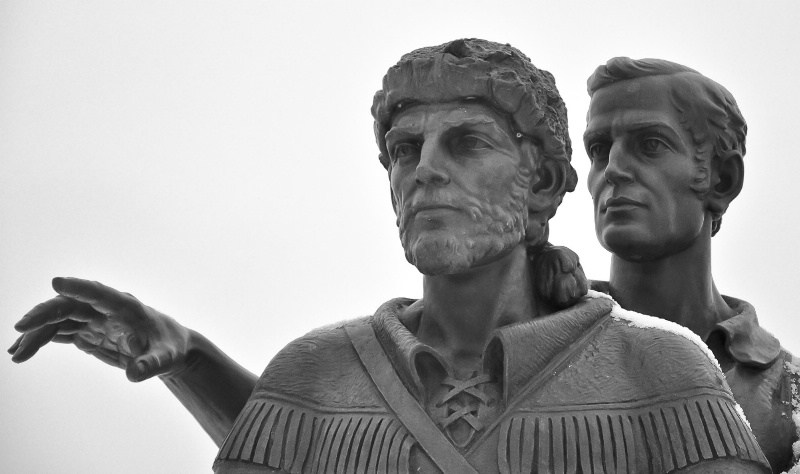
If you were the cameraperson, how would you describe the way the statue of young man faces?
facing the viewer and to the left of the viewer

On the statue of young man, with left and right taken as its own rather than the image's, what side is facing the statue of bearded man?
front

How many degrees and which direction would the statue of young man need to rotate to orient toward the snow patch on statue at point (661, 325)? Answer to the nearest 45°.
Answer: approximately 45° to its left
